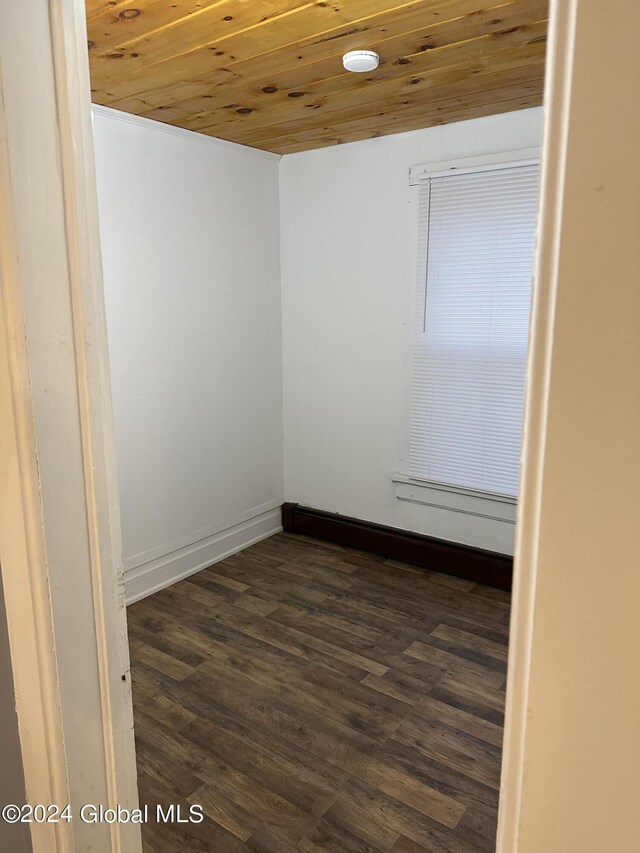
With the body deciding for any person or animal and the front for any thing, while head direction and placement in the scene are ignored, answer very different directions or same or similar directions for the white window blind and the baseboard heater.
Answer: same or similar directions

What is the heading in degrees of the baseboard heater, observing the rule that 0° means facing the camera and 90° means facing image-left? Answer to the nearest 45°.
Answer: approximately 45°

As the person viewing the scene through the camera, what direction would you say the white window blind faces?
facing the viewer and to the left of the viewer

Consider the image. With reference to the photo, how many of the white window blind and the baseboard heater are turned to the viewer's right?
0
